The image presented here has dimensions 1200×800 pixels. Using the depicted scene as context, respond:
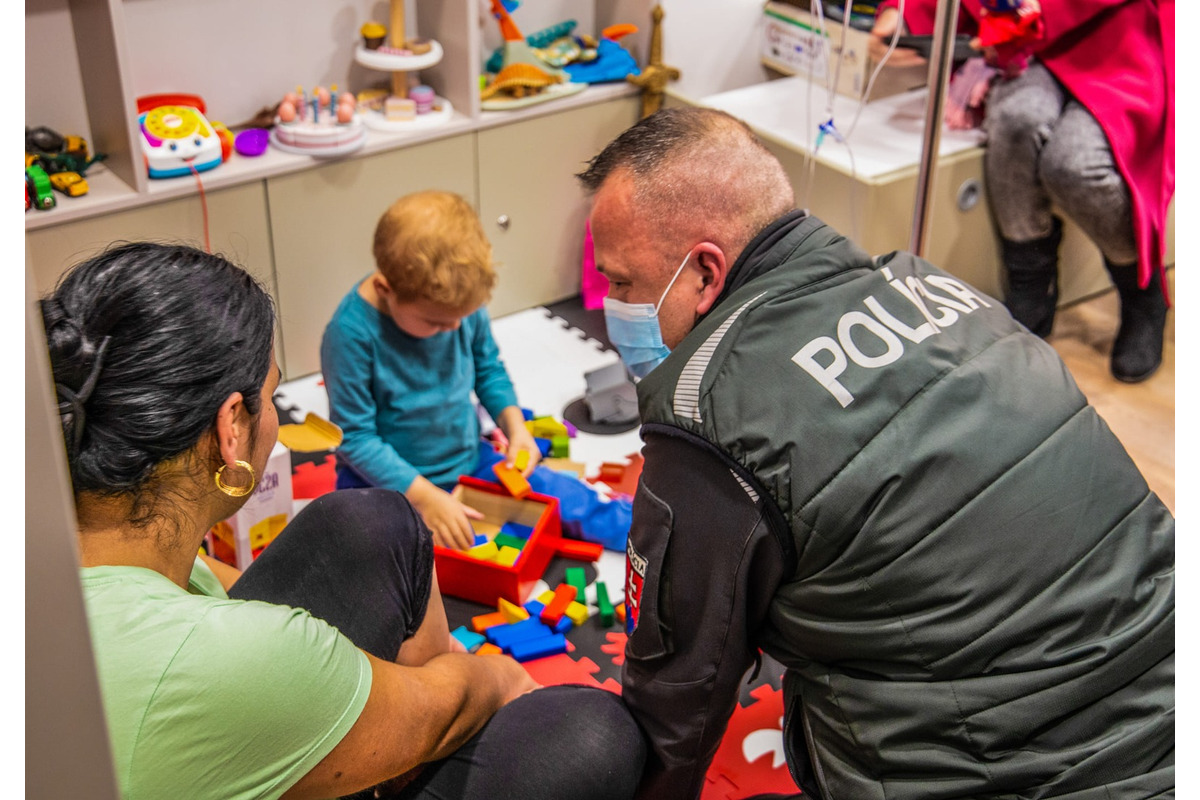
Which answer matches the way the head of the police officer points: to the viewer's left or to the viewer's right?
to the viewer's left

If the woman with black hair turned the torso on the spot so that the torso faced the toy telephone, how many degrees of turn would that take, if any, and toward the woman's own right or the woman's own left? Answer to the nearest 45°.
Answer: approximately 45° to the woman's own left

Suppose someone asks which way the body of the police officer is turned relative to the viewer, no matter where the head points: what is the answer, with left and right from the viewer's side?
facing away from the viewer and to the left of the viewer

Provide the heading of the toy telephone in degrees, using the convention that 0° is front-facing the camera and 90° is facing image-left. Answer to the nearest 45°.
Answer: approximately 315°

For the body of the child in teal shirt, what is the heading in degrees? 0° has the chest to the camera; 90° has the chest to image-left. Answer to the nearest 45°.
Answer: approximately 315°

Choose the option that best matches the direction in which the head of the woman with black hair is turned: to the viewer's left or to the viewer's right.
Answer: to the viewer's right

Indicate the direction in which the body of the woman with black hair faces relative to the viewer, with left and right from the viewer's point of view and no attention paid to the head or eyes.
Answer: facing away from the viewer and to the right of the viewer

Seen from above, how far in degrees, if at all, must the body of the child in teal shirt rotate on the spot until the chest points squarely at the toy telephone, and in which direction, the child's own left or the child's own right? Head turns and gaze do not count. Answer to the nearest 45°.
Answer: approximately 180°

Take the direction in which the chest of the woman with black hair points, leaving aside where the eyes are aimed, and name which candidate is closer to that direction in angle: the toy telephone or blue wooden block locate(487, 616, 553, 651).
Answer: the blue wooden block

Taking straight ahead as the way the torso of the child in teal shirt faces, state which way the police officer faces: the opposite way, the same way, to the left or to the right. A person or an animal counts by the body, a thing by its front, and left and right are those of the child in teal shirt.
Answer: the opposite way

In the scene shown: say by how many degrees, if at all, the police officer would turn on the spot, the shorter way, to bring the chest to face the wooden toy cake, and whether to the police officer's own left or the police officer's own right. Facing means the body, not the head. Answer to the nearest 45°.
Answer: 0° — they already face it
